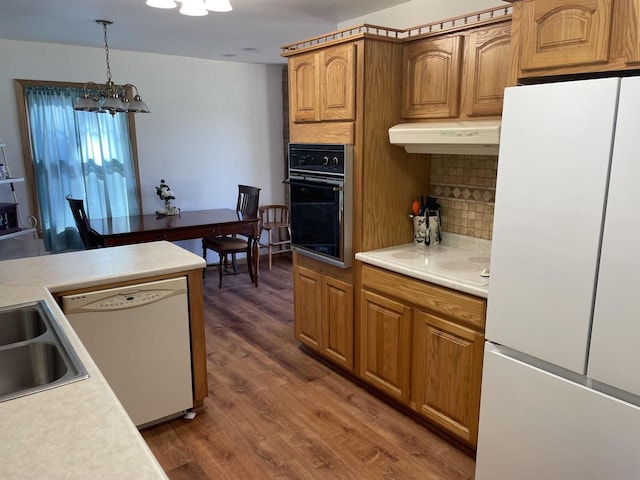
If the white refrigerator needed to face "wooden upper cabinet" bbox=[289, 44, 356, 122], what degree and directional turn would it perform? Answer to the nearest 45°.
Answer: approximately 90° to its right

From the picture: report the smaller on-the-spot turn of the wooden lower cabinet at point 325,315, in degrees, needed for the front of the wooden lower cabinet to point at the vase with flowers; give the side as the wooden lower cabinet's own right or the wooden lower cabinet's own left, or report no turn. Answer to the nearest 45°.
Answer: approximately 90° to the wooden lower cabinet's own right

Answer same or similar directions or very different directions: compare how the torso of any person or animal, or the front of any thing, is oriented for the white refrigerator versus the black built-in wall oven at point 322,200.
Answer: same or similar directions

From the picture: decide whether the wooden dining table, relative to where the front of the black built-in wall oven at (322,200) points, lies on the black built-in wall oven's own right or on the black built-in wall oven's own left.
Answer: on the black built-in wall oven's own right

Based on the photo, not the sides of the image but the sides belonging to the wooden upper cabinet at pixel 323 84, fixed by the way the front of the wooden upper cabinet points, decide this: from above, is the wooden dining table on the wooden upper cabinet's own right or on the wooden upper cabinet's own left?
on the wooden upper cabinet's own right

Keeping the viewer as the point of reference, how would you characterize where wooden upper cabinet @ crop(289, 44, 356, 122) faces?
facing the viewer and to the left of the viewer

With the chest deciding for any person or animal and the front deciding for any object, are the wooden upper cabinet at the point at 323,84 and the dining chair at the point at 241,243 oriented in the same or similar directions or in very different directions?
same or similar directions

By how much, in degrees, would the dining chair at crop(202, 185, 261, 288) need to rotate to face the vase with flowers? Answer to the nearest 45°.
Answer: approximately 45° to its right

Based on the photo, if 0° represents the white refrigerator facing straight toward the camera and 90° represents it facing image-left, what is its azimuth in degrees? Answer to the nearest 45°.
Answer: approximately 45°

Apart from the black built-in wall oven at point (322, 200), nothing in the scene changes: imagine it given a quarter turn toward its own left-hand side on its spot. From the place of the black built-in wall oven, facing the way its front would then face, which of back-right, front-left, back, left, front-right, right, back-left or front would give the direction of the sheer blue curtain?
back

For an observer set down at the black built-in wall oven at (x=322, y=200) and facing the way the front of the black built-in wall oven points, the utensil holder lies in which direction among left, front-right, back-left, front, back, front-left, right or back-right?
back-left
